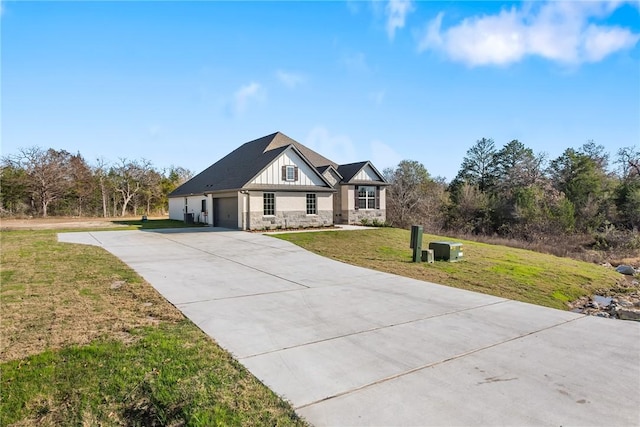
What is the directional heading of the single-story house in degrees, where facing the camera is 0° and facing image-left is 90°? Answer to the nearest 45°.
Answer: approximately 315°

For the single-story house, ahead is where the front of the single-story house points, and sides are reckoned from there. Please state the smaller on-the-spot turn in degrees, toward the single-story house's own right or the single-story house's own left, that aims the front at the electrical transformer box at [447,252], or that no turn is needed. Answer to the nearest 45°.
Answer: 0° — it already faces it

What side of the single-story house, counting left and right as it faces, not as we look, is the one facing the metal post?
front
